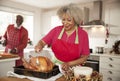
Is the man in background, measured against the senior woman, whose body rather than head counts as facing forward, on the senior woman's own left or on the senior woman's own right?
on the senior woman's own right

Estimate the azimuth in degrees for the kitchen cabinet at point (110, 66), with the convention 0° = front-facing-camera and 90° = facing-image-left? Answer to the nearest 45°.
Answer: approximately 0°

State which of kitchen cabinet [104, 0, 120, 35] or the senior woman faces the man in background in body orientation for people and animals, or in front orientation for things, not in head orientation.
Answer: the kitchen cabinet

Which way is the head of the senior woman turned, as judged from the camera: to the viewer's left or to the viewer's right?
to the viewer's left

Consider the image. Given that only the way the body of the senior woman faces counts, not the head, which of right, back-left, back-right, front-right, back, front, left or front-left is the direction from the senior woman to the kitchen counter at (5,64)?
right

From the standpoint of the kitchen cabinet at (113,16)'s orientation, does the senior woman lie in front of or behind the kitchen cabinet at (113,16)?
in front
